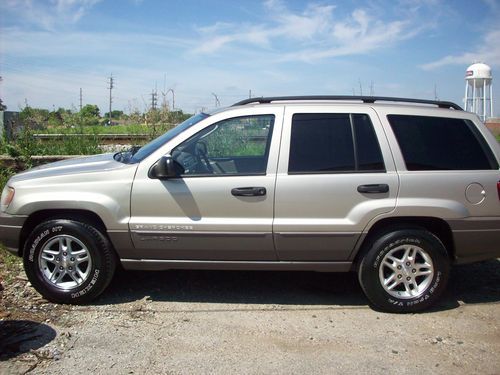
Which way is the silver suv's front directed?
to the viewer's left
